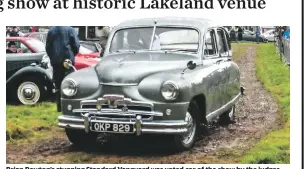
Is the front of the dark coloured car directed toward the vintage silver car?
no

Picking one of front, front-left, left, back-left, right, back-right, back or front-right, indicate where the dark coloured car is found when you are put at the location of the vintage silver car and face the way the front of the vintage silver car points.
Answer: right

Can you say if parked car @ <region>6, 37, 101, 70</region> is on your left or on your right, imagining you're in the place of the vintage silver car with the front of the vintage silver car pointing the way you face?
on your right

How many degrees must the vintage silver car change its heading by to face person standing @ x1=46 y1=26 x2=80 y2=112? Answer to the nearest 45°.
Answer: approximately 90° to its right

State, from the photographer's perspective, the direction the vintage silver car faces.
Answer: facing the viewer and to the left of the viewer

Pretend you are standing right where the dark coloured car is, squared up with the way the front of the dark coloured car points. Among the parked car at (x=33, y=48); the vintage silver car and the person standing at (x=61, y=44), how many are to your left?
1

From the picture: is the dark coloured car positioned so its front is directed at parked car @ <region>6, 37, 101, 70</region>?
no

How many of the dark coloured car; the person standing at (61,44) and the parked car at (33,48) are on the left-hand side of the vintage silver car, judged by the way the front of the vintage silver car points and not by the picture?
0
